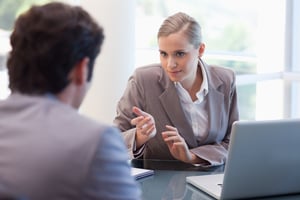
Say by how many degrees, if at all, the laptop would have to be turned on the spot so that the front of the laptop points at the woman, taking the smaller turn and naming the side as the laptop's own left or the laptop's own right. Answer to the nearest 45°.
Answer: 0° — it already faces them

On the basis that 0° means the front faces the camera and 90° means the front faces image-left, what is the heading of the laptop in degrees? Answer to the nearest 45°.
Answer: approximately 135°
